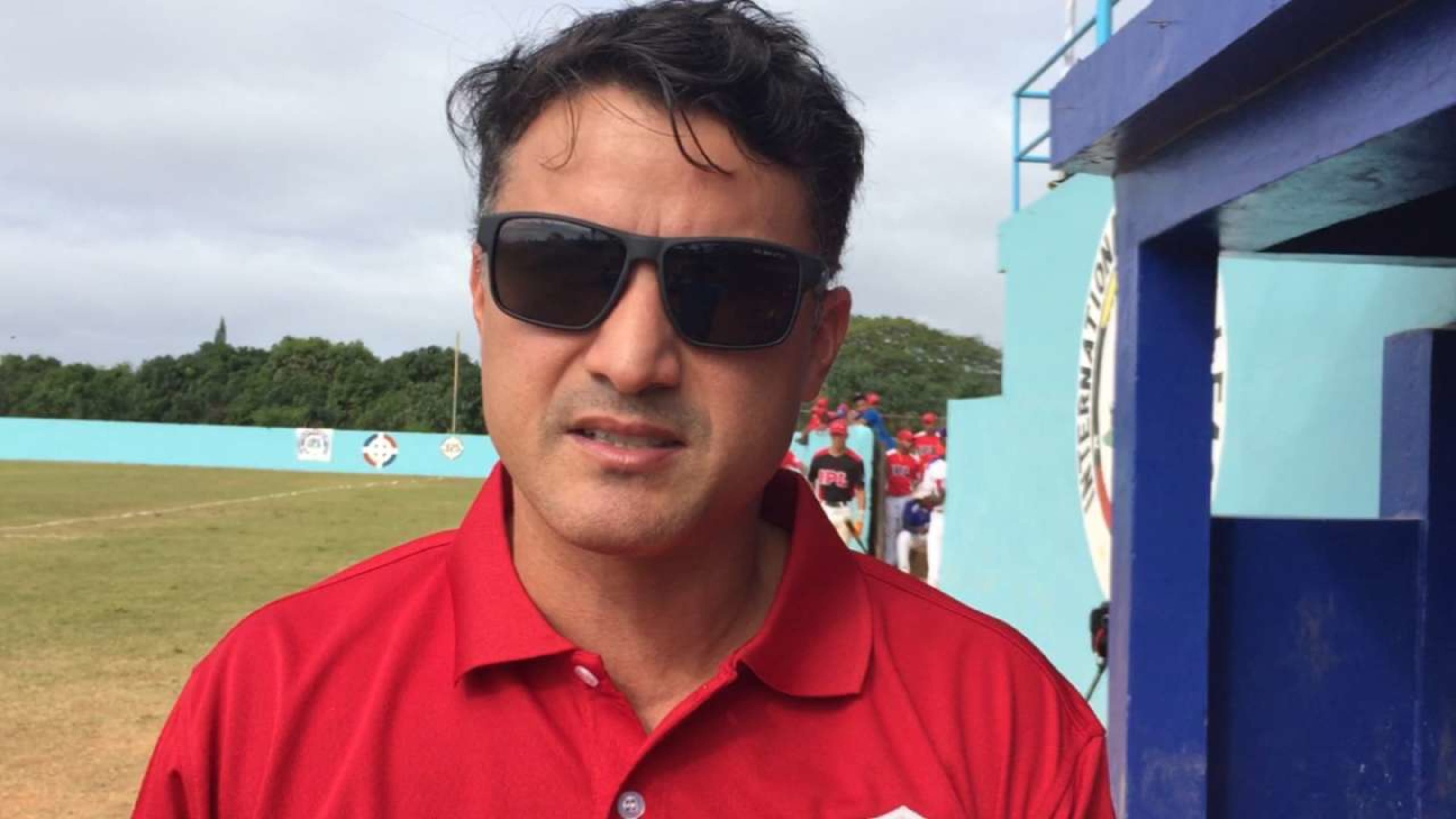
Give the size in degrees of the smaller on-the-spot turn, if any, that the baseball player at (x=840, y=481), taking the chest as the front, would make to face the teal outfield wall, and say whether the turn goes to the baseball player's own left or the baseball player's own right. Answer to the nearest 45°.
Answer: approximately 135° to the baseball player's own right

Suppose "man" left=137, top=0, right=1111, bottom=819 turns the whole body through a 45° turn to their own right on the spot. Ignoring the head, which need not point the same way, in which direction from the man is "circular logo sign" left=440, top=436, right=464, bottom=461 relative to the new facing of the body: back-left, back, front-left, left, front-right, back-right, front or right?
back-right

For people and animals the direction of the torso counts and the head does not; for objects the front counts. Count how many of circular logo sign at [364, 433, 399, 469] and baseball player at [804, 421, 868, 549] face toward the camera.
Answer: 2

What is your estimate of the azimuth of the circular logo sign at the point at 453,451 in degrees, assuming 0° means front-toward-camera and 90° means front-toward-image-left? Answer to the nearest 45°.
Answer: approximately 0°

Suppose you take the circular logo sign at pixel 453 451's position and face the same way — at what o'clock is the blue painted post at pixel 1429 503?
The blue painted post is roughly at 12 o'clock from the circular logo sign.

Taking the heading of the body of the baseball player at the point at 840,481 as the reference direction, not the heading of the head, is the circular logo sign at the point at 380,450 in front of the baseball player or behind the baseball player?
behind
